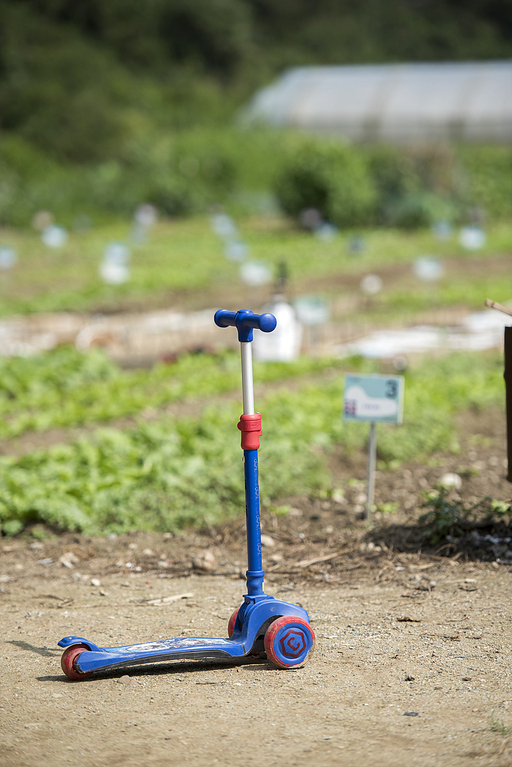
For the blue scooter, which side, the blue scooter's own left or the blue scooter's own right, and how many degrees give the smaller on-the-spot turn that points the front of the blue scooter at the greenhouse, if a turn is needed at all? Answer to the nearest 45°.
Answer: approximately 45° to the blue scooter's own left

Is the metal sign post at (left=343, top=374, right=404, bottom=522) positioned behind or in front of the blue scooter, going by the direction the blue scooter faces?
in front

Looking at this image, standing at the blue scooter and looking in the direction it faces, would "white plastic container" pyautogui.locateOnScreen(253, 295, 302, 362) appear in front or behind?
in front

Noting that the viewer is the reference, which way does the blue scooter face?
facing away from the viewer and to the right of the viewer
